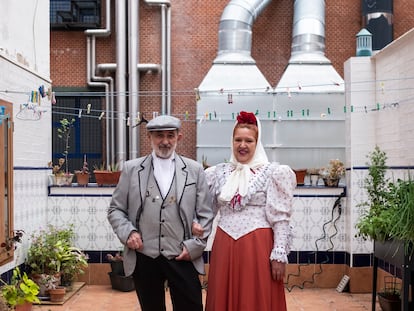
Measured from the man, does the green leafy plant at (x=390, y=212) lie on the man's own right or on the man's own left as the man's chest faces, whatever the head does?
on the man's own left

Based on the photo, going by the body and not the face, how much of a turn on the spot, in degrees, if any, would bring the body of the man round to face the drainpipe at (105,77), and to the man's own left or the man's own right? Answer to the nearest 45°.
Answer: approximately 180°

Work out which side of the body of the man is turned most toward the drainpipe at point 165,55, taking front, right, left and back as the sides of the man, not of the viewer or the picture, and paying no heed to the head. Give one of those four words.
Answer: back

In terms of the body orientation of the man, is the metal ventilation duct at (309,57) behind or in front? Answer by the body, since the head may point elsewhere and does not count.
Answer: behind

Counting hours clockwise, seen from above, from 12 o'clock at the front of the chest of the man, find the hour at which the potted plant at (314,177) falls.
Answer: The potted plant is roughly at 7 o'clock from the man.

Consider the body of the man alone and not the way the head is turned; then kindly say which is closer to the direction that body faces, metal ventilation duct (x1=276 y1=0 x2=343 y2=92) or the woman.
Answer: the woman

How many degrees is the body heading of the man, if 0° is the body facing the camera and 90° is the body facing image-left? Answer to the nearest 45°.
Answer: approximately 0°

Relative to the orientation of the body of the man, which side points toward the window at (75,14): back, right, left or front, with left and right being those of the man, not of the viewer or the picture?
back

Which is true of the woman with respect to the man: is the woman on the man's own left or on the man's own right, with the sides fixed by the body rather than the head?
on the man's own left

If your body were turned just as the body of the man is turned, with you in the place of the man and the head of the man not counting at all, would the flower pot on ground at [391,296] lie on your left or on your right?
on your left

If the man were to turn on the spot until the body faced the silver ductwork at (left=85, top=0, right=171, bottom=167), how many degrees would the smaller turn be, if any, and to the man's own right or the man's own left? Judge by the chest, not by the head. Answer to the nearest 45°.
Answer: approximately 180°

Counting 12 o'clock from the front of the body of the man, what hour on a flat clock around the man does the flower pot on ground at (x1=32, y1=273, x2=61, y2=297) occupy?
The flower pot on ground is roughly at 5 o'clock from the man.

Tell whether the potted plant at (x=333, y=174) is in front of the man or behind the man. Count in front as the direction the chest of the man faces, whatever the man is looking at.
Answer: behind

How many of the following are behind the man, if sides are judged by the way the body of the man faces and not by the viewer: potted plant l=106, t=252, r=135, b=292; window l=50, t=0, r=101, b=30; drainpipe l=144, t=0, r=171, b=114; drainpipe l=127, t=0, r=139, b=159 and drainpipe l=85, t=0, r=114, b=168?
5

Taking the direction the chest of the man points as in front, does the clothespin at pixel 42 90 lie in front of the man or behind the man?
behind
